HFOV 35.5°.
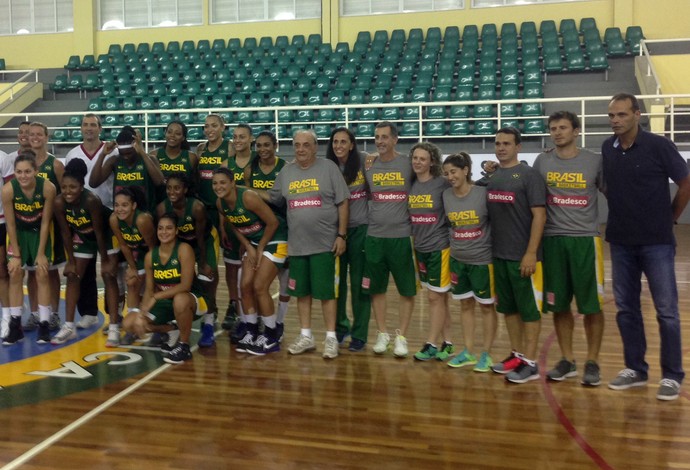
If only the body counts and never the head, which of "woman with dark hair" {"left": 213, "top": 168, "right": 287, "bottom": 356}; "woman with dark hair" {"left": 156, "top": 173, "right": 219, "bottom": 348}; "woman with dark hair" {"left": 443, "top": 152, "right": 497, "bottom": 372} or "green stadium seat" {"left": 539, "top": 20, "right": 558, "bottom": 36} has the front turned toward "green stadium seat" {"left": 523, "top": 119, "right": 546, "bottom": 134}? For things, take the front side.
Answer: "green stadium seat" {"left": 539, "top": 20, "right": 558, "bottom": 36}

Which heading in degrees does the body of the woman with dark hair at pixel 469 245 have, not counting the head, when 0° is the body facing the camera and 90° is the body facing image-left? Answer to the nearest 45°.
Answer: approximately 45°

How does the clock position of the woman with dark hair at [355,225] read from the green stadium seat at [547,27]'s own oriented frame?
The woman with dark hair is roughly at 12 o'clock from the green stadium seat.

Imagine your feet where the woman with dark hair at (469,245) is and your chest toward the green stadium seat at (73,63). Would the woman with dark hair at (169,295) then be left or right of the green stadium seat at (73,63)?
left

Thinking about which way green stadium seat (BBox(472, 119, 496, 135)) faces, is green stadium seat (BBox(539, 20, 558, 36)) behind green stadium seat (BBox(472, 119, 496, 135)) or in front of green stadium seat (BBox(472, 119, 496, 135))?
behind

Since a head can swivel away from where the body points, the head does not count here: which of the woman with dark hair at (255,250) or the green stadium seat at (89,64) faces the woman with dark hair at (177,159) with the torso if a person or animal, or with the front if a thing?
the green stadium seat

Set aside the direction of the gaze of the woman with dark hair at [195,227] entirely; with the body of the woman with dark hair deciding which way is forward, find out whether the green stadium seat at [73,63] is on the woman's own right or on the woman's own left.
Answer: on the woman's own right

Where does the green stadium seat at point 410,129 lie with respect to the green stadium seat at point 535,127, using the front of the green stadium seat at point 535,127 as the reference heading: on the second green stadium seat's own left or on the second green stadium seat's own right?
on the second green stadium seat's own right

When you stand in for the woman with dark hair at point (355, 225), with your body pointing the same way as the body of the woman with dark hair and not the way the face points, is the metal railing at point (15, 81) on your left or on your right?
on your right

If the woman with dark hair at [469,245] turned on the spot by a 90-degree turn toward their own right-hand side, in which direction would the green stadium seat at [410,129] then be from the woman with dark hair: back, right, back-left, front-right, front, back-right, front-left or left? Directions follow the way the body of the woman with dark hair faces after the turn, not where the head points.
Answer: front-right

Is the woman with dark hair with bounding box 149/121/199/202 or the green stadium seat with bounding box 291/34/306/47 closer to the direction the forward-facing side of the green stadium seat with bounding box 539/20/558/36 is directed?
the woman with dark hair

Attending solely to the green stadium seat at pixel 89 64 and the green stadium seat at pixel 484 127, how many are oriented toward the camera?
2
